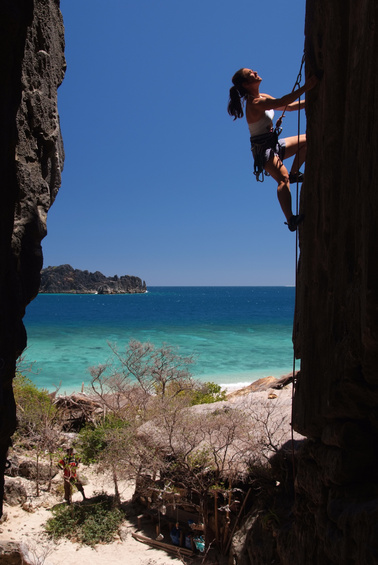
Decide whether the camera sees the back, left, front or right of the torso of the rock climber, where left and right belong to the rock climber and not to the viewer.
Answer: right

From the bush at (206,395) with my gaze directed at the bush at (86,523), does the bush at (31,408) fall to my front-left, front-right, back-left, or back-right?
front-right

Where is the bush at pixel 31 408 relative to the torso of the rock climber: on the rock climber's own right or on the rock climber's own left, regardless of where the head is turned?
on the rock climber's own left

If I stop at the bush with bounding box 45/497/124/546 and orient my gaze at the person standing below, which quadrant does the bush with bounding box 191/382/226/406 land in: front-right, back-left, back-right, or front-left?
front-right

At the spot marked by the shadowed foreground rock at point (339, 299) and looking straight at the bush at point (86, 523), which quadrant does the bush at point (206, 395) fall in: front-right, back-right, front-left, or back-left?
front-right

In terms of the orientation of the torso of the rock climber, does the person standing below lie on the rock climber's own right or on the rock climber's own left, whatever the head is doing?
on the rock climber's own left

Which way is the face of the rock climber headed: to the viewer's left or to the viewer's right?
to the viewer's right

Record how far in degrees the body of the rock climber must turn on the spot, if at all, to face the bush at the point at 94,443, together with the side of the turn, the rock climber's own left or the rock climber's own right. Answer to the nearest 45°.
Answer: approximately 135° to the rock climber's own left

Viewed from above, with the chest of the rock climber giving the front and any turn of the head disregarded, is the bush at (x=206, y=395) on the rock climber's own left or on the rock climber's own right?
on the rock climber's own left
